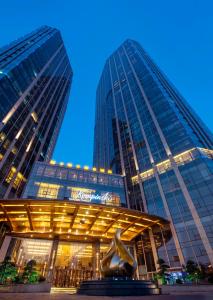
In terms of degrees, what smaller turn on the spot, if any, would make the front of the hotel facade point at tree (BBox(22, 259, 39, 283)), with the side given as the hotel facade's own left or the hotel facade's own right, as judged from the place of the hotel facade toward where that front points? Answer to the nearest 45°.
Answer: approximately 45° to the hotel facade's own right

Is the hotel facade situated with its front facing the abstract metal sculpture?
yes

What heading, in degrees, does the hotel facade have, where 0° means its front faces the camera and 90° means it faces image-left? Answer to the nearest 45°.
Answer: approximately 0°
